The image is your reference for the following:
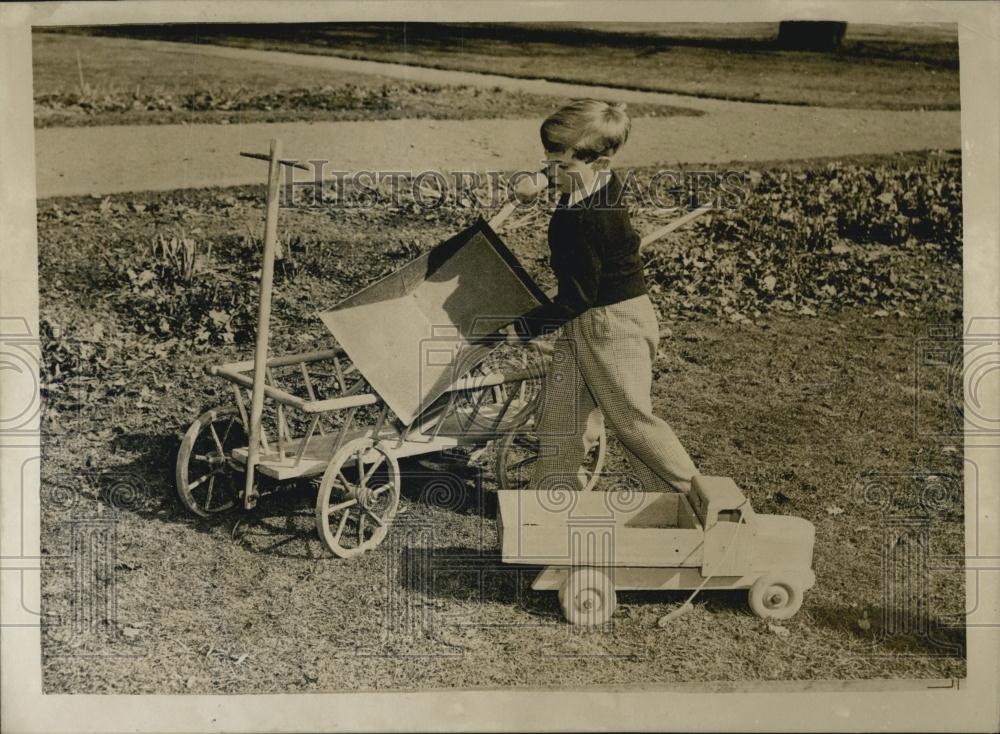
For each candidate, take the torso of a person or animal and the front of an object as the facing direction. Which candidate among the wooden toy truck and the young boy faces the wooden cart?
the young boy

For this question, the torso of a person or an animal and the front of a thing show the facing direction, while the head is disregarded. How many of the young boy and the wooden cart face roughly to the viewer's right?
0

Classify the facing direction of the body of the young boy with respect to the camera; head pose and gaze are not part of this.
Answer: to the viewer's left

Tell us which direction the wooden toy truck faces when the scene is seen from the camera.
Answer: facing to the right of the viewer

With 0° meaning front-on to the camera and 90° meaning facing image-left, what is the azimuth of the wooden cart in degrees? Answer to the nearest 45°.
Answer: approximately 45°

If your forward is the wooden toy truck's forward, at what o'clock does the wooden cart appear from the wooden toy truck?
The wooden cart is roughly at 8 o'clock from the wooden toy truck.

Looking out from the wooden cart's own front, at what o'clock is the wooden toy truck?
The wooden toy truck is roughly at 8 o'clock from the wooden cart.
